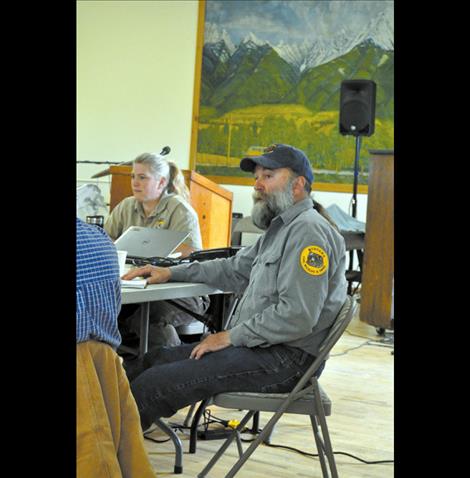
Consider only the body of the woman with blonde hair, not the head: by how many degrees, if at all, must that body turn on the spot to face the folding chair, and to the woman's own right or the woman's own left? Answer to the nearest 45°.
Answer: approximately 45° to the woman's own left

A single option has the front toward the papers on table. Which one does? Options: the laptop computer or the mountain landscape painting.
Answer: the mountain landscape painting

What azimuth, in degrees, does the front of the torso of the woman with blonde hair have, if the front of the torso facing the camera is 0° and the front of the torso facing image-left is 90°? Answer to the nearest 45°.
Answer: approximately 45°

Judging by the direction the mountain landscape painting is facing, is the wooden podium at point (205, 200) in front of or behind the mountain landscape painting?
in front

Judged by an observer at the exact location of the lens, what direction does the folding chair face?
facing to the left of the viewer

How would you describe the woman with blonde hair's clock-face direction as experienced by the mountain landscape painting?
The woman with blonde hair is roughly at 12 o'clock from the mountain landscape painting.

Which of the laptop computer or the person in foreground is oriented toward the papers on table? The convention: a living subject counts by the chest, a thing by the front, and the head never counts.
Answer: the person in foreground

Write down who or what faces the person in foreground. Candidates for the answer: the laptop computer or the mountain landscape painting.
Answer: the mountain landscape painting

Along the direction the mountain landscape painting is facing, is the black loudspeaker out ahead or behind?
ahead

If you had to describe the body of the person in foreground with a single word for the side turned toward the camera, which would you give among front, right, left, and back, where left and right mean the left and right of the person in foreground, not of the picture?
back

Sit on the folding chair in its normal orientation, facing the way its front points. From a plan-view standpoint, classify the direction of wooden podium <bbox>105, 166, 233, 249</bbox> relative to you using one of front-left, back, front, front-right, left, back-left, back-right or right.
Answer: right

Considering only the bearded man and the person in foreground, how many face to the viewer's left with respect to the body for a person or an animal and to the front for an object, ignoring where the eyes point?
1
